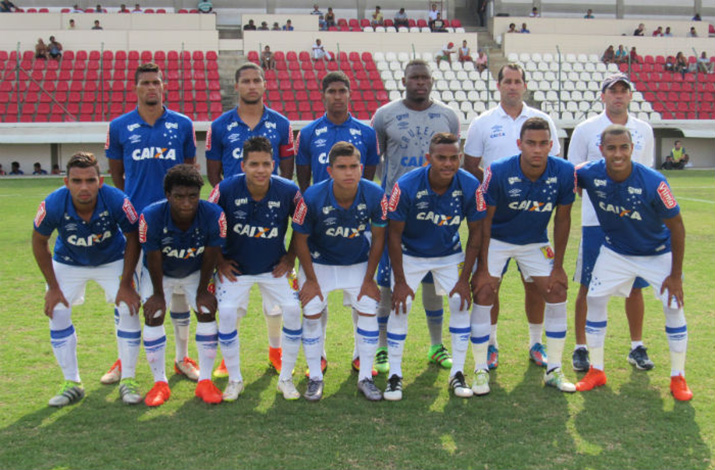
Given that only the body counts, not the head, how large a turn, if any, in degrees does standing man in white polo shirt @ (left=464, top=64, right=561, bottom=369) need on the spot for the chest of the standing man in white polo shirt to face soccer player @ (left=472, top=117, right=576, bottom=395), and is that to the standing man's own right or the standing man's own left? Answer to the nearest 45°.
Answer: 0° — they already face them

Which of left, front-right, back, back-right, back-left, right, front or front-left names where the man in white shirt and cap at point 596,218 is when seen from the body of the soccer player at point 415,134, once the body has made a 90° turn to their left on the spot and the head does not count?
front

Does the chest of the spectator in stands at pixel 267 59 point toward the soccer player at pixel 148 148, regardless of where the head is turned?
yes

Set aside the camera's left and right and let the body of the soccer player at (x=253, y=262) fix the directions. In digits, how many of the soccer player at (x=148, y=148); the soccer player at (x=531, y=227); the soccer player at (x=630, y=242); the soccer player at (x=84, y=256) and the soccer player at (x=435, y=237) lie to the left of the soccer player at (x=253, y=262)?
3

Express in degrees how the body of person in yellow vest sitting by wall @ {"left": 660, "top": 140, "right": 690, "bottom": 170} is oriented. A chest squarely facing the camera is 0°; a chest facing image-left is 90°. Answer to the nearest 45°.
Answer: approximately 0°

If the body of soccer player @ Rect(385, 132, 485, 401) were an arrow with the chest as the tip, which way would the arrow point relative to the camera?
toward the camera

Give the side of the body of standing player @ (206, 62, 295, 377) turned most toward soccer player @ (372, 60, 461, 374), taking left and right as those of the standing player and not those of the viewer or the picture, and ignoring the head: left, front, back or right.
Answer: left
